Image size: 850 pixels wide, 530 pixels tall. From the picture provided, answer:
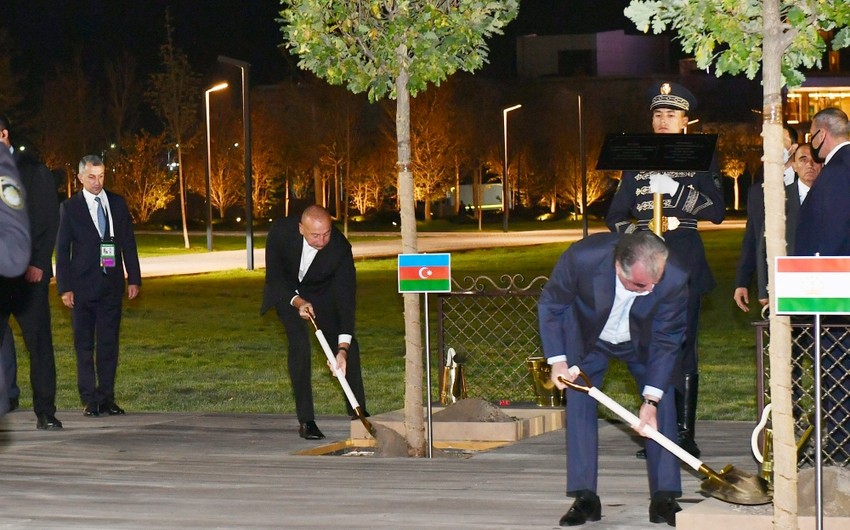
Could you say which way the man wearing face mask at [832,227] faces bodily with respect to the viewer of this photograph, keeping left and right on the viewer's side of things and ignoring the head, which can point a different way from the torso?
facing to the left of the viewer

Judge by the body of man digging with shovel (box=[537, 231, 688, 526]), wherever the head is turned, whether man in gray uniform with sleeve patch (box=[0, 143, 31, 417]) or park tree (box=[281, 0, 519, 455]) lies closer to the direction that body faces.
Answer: the man in gray uniform with sleeve patch

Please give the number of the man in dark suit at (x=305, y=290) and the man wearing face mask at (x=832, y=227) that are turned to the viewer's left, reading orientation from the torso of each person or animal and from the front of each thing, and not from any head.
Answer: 1

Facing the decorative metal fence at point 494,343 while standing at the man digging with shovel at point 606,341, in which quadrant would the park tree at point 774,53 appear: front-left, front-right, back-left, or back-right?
back-right

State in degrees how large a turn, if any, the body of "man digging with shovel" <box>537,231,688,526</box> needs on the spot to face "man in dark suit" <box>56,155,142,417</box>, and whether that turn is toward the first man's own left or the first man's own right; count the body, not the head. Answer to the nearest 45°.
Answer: approximately 135° to the first man's own right

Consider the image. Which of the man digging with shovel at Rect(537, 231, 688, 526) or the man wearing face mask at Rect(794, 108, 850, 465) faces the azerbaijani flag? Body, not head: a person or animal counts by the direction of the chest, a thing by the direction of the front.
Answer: the man wearing face mask

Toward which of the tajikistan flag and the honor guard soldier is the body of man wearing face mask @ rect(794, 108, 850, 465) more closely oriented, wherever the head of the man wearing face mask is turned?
the honor guard soldier
